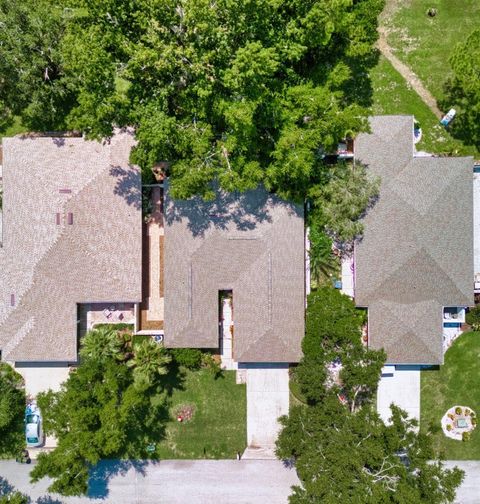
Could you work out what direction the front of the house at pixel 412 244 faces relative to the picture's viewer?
facing the viewer

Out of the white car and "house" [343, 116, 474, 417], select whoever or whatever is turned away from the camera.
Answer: the white car

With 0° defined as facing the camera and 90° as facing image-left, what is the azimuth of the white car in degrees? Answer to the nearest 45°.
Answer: approximately 180°

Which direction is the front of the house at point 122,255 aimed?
toward the camera

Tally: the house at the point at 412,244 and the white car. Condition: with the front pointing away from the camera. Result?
1

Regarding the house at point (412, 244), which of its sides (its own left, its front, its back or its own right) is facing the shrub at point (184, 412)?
right

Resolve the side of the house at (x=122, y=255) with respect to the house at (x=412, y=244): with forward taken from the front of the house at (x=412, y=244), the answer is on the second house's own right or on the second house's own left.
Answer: on the second house's own right

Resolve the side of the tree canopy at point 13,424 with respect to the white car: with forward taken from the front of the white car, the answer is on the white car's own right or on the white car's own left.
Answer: on the white car's own left

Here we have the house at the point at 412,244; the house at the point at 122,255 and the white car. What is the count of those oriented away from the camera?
1

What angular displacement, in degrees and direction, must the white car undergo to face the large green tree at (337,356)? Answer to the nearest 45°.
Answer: approximately 135° to its right

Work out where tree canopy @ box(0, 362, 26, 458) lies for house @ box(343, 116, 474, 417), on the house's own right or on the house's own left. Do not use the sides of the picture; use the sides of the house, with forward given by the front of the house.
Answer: on the house's own right
